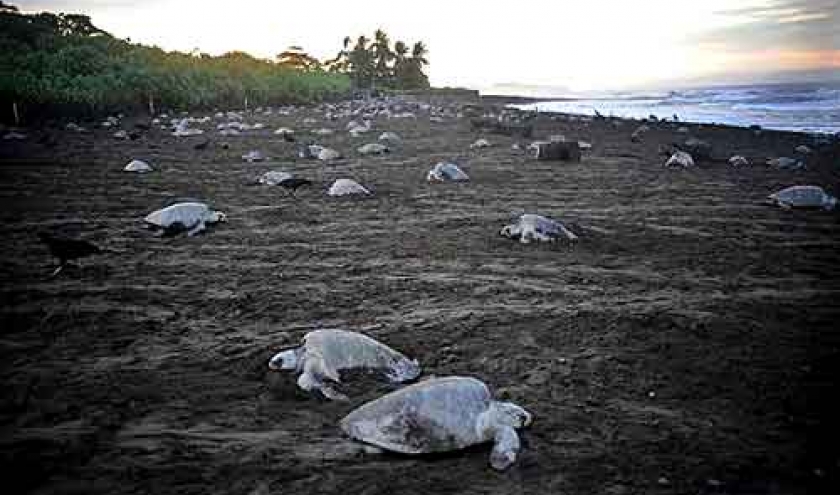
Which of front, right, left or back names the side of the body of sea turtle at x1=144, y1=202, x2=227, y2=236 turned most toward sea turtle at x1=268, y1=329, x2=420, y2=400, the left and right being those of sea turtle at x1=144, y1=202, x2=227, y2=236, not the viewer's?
right

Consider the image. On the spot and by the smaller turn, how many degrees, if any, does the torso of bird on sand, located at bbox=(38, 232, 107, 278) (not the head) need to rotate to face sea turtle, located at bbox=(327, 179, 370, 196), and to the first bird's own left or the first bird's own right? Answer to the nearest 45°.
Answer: approximately 135° to the first bird's own right

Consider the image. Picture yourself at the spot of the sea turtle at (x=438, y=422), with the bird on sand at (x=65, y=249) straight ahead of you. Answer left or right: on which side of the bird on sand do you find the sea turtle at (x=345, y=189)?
right

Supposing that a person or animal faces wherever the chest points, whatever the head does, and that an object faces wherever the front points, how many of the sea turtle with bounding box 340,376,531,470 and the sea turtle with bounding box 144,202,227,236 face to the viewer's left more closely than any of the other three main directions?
0

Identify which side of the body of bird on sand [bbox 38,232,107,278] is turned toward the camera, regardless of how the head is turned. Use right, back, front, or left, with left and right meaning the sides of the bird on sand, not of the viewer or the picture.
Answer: left

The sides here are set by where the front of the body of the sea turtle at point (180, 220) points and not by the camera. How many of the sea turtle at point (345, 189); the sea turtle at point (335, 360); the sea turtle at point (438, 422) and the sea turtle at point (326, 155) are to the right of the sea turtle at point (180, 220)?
2

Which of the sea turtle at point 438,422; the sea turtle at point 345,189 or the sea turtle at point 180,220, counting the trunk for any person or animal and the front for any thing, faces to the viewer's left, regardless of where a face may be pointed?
the sea turtle at point 345,189

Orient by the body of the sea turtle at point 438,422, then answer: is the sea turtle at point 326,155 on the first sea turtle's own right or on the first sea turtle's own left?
on the first sea turtle's own left

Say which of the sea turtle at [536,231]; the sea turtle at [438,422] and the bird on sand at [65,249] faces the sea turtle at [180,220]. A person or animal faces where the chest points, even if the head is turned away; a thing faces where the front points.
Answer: the sea turtle at [536,231]

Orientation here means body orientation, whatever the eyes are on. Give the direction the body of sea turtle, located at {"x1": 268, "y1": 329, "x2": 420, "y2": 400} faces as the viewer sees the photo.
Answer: to the viewer's left

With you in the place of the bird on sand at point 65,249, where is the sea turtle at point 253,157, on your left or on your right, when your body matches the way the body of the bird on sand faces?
on your right

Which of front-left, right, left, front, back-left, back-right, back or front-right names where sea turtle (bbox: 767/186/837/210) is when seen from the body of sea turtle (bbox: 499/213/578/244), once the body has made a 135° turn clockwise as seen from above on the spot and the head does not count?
front

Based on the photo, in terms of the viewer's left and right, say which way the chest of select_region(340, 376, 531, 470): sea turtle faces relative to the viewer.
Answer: facing to the right of the viewer

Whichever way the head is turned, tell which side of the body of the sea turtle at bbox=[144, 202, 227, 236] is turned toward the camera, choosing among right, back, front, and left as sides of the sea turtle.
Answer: right

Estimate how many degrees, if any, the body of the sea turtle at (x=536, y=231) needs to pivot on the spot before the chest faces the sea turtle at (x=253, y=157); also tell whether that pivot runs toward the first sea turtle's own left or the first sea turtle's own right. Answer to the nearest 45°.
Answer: approximately 45° to the first sea turtle's own right

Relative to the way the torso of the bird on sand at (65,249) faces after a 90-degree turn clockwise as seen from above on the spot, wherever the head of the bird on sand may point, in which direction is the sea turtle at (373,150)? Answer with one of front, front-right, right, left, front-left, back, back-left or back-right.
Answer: front-right

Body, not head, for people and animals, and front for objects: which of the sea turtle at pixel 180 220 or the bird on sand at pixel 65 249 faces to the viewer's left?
the bird on sand

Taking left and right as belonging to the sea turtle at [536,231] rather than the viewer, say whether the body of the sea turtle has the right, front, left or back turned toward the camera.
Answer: left

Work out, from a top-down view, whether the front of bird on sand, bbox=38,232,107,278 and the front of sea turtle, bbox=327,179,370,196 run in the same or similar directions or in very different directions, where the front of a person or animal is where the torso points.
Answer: same or similar directions
